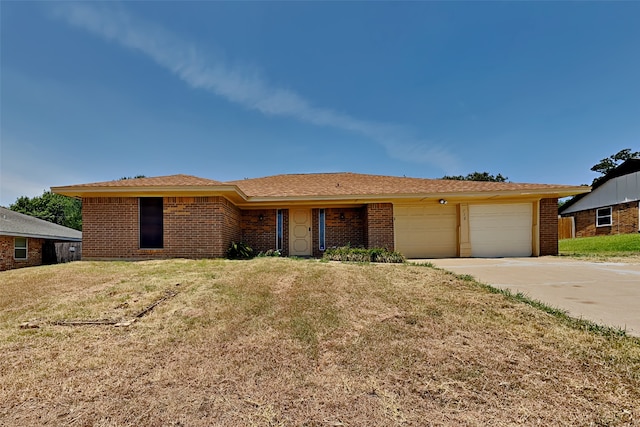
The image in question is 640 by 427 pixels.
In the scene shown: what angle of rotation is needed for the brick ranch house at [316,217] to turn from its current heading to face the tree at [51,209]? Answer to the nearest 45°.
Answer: approximately 135° to its right

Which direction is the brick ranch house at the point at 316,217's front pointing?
toward the camera

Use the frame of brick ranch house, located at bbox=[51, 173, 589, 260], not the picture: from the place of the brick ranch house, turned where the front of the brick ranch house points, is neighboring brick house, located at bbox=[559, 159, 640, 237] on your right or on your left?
on your left

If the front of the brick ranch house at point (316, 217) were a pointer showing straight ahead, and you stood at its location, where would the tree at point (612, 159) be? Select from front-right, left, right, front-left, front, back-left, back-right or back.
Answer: back-left

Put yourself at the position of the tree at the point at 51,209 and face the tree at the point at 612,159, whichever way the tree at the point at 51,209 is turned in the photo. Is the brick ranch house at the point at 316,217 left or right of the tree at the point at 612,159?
right

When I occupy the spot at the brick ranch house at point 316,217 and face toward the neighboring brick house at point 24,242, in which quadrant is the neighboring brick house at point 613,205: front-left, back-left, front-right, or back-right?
back-right
